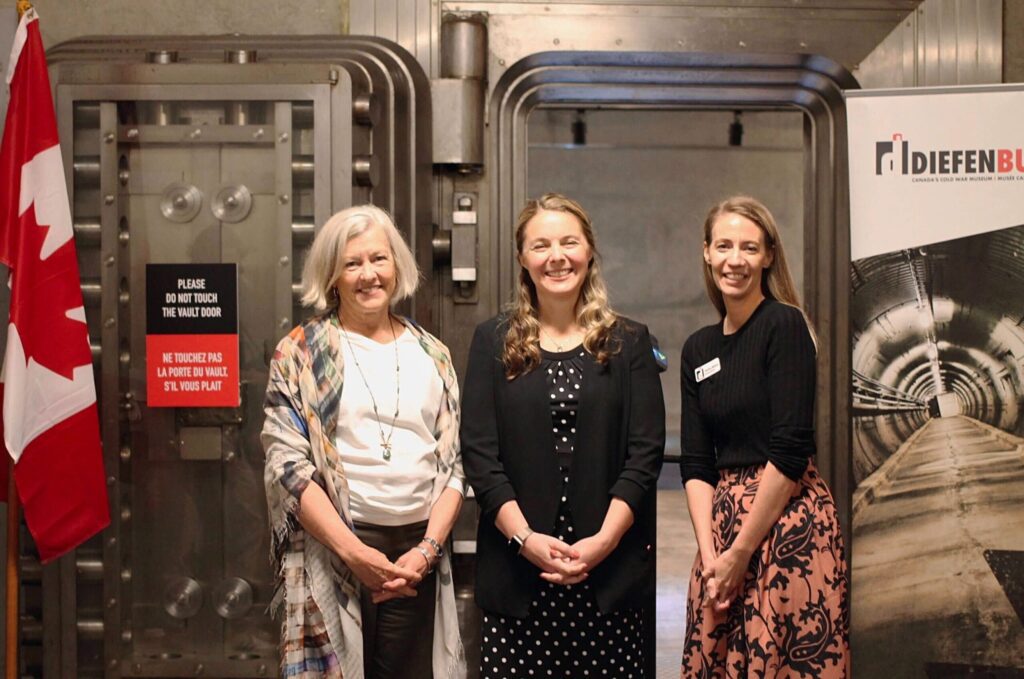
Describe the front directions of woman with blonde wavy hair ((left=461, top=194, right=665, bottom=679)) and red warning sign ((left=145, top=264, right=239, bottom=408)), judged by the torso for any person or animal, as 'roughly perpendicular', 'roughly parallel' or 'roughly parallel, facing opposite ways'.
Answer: roughly parallel

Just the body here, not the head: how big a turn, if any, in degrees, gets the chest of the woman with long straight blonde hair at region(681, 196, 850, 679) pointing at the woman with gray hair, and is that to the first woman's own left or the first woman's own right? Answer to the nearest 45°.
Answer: approximately 45° to the first woman's own right

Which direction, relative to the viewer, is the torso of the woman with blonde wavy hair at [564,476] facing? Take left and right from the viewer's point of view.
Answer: facing the viewer

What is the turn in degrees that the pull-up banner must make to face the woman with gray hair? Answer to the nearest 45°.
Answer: approximately 45° to its right

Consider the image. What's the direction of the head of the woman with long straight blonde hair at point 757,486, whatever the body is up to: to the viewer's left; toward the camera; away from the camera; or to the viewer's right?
toward the camera

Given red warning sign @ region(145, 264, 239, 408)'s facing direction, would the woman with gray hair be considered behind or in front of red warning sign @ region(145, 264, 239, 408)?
in front

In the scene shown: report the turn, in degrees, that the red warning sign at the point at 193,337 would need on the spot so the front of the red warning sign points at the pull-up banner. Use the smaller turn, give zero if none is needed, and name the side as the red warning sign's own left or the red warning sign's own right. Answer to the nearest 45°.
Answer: approximately 90° to the red warning sign's own left

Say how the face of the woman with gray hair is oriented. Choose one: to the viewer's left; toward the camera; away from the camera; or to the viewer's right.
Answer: toward the camera

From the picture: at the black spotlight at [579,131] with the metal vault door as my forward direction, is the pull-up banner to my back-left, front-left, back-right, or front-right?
front-left

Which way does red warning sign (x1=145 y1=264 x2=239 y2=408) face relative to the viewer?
toward the camera

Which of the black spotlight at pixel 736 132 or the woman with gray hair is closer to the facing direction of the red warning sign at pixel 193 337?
the woman with gray hair

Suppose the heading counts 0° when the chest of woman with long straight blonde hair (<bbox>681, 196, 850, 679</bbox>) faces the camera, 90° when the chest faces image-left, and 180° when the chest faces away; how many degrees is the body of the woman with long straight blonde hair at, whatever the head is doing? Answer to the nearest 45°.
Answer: approximately 45°

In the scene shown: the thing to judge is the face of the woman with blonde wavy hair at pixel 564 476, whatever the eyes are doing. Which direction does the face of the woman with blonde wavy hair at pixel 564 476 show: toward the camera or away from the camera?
toward the camera

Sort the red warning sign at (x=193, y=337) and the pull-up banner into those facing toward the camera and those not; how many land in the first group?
2

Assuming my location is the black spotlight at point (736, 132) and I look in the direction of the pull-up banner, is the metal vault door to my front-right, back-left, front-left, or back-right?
front-right
